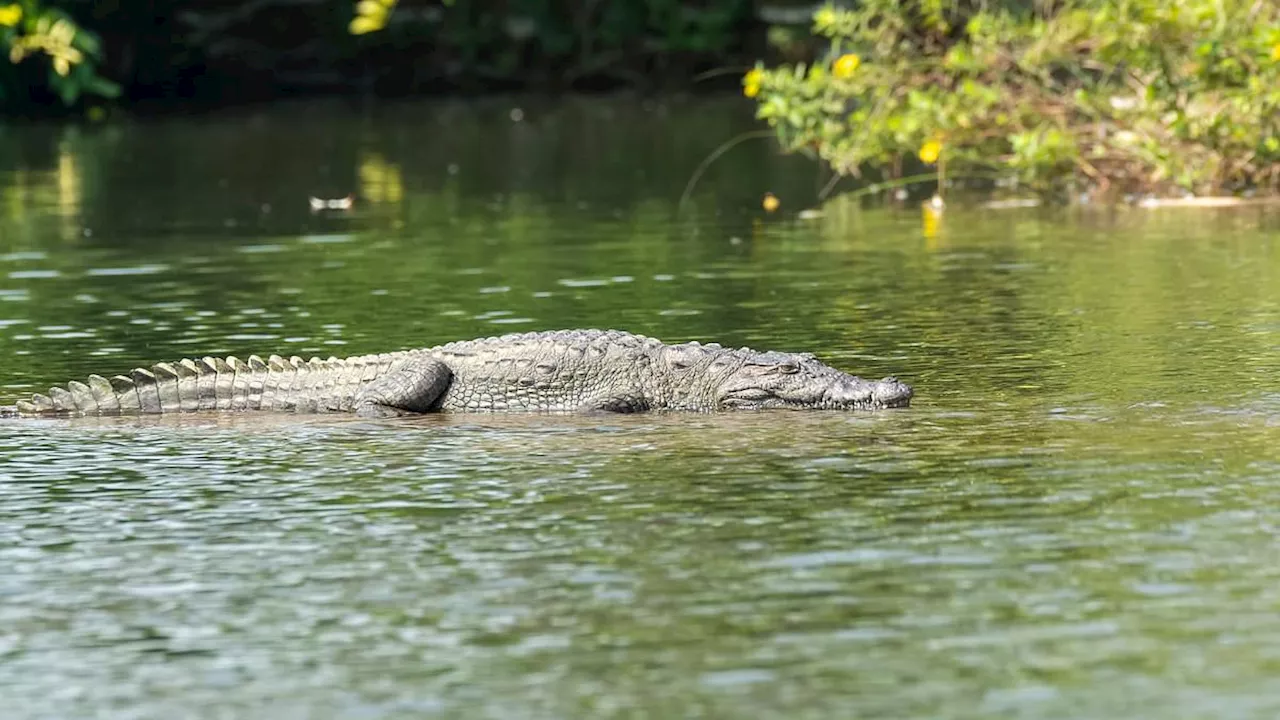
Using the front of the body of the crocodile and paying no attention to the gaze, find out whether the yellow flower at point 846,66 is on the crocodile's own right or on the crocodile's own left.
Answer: on the crocodile's own left

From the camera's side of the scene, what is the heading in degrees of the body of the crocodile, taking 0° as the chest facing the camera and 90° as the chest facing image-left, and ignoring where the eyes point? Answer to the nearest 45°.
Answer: approximately 270°
